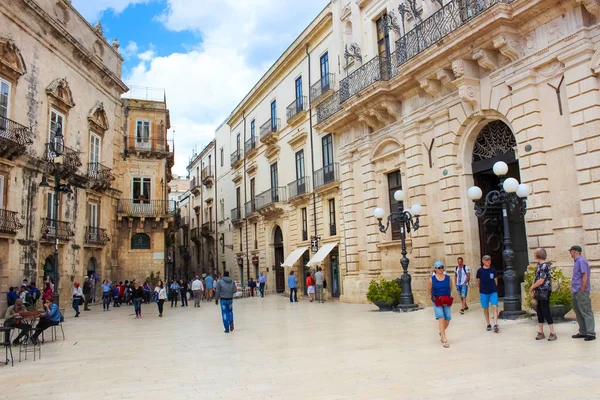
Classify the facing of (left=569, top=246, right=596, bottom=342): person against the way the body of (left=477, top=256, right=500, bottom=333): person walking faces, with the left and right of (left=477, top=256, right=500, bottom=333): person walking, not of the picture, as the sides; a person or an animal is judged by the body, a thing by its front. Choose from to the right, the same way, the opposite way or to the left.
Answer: to the right

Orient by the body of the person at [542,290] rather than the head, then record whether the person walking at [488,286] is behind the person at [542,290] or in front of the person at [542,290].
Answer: in front

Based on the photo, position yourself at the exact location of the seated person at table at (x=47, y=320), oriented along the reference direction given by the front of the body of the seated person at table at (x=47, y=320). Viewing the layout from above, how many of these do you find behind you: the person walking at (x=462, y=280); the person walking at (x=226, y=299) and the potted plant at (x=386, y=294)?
3

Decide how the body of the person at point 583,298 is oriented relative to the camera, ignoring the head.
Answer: to the viewer's left

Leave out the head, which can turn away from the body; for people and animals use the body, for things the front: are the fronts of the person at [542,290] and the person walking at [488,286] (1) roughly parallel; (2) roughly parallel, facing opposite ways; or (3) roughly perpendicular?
roughly perpendicular

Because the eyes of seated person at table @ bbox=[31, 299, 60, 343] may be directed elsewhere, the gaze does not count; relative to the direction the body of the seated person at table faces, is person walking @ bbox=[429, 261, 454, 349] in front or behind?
behind

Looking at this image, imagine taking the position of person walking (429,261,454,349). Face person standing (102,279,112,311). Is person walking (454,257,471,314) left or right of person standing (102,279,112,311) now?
right

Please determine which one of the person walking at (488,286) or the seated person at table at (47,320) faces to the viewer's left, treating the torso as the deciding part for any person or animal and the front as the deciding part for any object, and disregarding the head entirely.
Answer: the seated person at table

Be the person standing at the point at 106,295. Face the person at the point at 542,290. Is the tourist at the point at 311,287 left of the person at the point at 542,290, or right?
left

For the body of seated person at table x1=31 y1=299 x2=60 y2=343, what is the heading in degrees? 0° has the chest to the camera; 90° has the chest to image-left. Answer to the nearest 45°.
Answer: approximately 90°

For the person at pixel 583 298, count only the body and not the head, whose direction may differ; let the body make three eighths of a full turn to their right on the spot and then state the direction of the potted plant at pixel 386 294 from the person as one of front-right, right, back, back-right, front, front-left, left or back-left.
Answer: left

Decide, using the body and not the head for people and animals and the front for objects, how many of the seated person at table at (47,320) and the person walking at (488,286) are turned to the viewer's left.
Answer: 1
